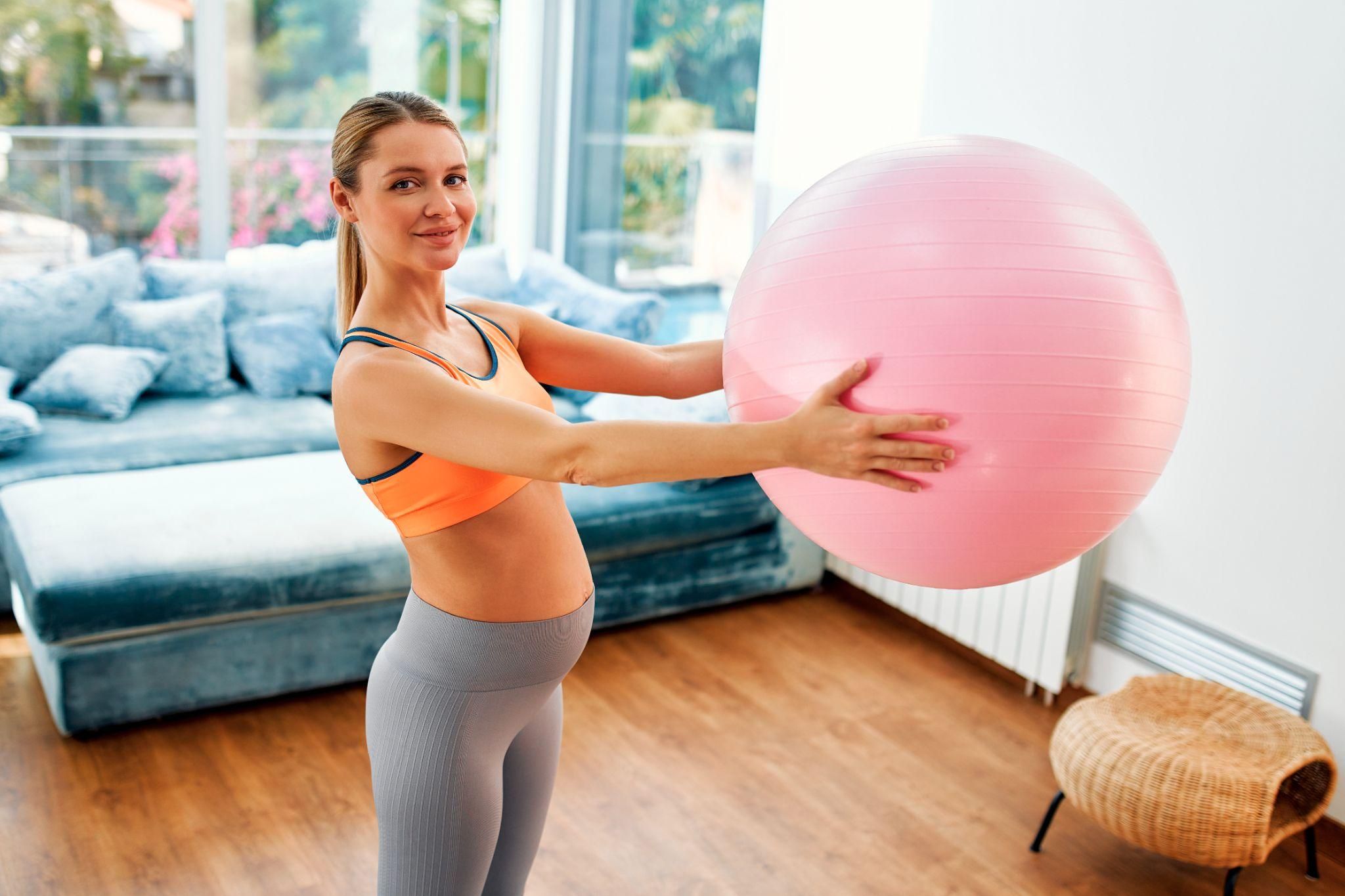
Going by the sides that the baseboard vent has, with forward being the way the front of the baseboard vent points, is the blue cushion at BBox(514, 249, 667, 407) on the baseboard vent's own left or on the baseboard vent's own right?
on the baseboard vent's own right

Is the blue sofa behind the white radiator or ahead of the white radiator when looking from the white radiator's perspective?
ahead

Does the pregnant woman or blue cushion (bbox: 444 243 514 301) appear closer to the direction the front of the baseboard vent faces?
the pregnant woman

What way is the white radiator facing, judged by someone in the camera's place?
facing the viewer and to the left of the viewer

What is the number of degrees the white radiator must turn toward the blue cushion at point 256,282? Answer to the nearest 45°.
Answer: approximately 45° to its right

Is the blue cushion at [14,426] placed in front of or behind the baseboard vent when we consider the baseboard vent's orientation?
in front

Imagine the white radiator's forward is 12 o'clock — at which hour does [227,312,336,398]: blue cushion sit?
The blue cushion is roughly at 2 o'clock from the white radiator.

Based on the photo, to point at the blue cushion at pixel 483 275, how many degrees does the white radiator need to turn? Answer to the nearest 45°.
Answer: approximately 90° to its right

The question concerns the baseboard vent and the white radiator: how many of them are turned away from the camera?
0
